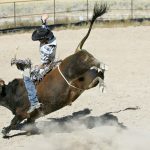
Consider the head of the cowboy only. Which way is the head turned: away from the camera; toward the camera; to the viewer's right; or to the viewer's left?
to the viewer's left

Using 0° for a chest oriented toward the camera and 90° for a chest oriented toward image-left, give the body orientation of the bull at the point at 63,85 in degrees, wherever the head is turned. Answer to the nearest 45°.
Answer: approximately 90°
